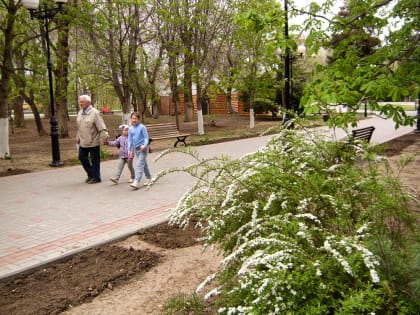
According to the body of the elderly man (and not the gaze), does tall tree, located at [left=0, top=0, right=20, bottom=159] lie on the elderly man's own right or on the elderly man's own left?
on the elderly man's own right

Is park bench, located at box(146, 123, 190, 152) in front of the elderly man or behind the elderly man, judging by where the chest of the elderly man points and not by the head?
behind

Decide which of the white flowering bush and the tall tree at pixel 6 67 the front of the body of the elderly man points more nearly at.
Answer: the white flowering bush

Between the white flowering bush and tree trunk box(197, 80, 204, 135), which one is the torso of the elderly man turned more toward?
the white flowering bush

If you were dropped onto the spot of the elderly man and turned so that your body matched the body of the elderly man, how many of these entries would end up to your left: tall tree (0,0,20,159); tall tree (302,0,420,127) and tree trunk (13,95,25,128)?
1

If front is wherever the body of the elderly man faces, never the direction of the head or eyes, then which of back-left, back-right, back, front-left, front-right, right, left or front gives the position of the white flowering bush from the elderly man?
front-left

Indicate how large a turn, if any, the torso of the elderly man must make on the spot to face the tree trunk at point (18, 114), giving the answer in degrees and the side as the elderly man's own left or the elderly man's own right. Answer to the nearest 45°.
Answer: approximately 135° to the elderly man's own right

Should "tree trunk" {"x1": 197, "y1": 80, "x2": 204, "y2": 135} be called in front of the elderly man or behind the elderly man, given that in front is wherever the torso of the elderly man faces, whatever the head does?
behind

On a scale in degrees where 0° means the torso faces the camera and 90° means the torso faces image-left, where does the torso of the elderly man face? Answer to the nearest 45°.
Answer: approximately 45°
